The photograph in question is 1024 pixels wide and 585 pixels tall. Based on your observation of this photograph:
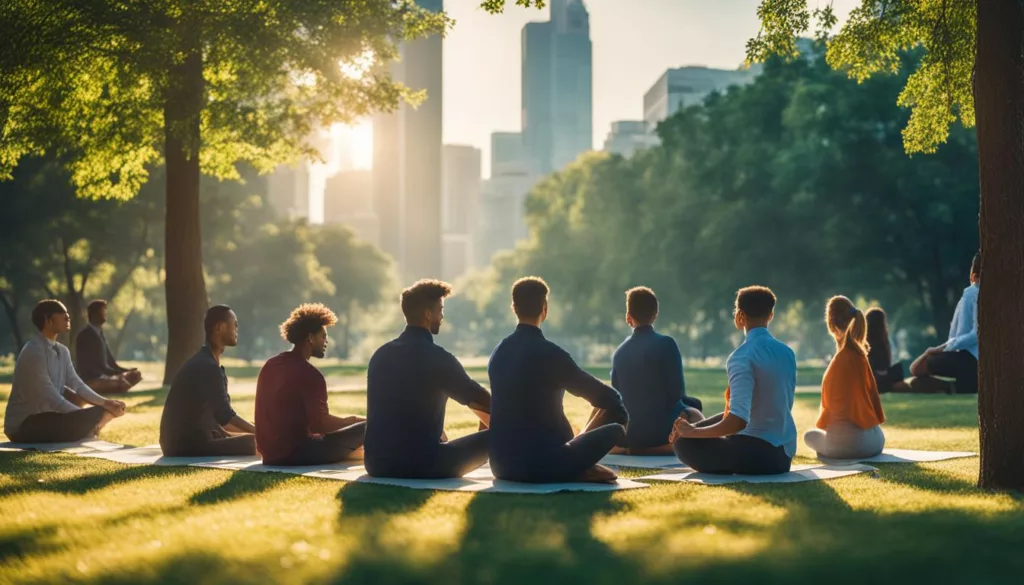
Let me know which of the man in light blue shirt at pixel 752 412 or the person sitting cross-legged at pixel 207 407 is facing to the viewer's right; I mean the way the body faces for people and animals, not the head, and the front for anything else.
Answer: the person sitting cross-legged

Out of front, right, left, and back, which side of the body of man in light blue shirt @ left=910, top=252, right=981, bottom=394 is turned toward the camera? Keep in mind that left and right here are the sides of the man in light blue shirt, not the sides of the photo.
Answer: left

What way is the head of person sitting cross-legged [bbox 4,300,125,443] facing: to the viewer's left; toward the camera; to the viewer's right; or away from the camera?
to the viewer's right

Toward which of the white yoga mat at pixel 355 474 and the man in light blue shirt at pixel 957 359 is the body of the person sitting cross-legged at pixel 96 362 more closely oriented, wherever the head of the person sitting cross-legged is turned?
the man in light blue shirt

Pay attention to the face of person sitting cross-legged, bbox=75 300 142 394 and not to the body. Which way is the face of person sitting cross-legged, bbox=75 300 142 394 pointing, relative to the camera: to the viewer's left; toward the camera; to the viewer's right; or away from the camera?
to the viewer's right

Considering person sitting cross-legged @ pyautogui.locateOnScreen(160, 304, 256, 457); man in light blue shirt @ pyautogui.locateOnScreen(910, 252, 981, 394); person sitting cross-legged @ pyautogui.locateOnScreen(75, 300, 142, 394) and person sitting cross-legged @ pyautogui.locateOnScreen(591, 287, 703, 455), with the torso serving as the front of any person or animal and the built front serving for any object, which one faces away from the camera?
person sitting cross-legged @ pyautogui.locateOnScreen(591, 287, 703, 455)

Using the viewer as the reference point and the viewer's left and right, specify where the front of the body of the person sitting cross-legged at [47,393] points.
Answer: facing to the right of the viewer

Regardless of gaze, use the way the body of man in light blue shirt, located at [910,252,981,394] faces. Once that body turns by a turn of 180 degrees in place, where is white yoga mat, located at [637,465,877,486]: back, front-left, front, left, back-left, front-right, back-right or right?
right

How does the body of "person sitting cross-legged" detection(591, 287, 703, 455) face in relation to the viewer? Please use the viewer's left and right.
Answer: facing away from the viewer

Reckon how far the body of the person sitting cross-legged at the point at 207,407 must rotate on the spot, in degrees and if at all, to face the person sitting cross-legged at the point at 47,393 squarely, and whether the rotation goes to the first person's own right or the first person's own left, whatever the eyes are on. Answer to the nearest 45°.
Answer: approximately 135° to the first person's own left

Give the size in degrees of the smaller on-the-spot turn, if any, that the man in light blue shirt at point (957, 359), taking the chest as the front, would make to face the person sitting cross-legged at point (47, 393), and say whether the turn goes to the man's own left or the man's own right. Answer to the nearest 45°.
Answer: approximately 45° to the man's own left

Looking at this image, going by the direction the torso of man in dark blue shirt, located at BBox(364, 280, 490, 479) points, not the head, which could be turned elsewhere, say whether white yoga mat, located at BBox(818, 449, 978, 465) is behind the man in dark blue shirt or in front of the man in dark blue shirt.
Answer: in front

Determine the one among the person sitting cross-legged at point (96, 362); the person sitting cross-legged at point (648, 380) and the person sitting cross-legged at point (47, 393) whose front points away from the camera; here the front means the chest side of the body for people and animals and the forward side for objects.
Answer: the person sitting cross-legged at point (648, 380)

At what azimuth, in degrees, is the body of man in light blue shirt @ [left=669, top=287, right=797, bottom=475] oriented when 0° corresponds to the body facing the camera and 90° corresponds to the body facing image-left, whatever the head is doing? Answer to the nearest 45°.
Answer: approximately 135°

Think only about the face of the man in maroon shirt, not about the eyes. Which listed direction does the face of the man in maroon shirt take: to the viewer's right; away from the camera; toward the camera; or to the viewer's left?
to the viewer's right

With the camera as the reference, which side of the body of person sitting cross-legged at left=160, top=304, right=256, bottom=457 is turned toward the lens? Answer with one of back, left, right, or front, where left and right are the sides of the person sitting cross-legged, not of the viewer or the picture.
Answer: right

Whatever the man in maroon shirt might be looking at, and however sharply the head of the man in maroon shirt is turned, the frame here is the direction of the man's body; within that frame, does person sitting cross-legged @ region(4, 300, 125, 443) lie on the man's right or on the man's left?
on the man's left
